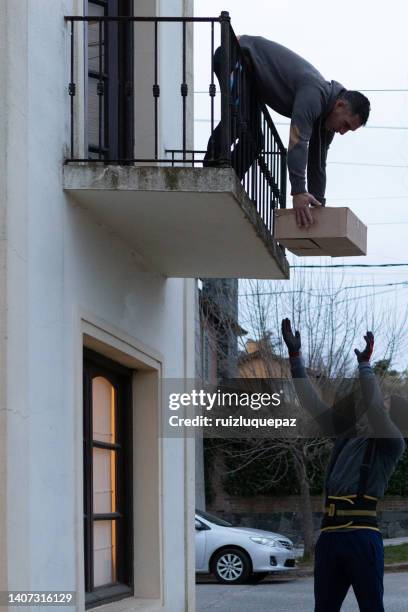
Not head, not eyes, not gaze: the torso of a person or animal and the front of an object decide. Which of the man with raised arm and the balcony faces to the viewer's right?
the balcony

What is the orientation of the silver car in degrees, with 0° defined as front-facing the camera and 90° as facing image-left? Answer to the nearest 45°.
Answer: approximately 315°

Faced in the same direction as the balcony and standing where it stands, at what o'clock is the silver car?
The silver car is roughly at 9 o'clock from the balcony.

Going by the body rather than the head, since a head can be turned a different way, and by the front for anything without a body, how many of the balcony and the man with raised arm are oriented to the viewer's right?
1

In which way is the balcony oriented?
to the viewer's right

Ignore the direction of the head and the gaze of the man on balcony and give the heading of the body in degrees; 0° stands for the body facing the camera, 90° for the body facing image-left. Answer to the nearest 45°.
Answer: approximately 270°

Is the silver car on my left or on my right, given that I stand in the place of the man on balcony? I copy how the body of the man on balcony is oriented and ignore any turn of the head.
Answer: on my left
